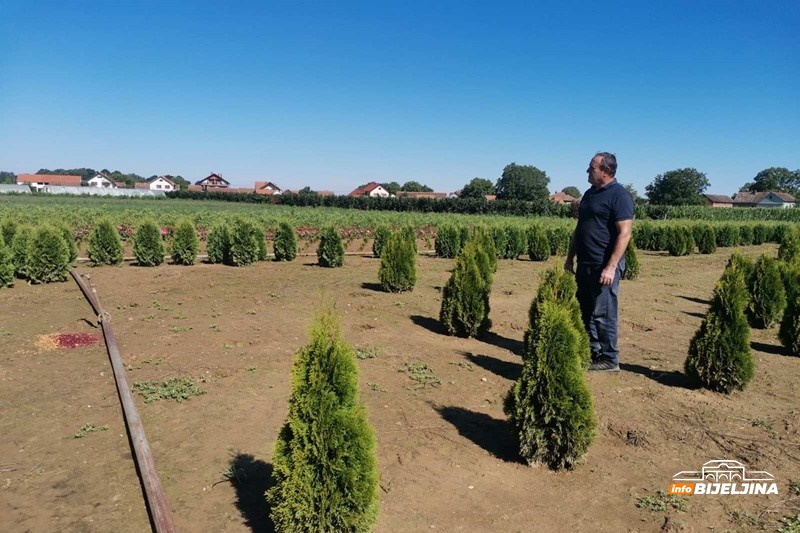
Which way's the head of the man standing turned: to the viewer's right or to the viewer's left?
to the viewer's left

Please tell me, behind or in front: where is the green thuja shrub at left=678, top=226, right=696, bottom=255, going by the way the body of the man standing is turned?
behind

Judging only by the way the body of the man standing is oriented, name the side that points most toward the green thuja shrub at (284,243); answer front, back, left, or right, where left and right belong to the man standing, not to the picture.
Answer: right

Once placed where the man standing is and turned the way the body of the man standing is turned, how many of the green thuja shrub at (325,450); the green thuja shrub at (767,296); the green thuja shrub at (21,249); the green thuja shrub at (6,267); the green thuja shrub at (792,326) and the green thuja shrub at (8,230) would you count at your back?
2

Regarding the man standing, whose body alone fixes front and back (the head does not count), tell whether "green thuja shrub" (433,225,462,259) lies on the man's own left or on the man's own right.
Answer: on the man's own right

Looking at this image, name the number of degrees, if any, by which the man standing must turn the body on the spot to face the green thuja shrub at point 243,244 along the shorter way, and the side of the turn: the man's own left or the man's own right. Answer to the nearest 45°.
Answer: approximately 90° to the man's own right

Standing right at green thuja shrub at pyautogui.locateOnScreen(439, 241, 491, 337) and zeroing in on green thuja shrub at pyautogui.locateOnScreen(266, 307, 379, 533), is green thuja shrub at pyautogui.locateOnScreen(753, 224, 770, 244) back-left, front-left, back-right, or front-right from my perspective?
back-left

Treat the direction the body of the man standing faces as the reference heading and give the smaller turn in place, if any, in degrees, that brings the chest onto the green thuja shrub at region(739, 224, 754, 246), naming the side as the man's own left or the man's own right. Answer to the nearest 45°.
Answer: approximately 135° to the man's own right

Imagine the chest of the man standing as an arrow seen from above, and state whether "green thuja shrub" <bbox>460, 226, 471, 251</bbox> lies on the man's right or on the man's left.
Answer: on the man's right

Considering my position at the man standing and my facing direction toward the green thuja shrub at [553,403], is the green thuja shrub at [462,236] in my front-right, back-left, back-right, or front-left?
back-right

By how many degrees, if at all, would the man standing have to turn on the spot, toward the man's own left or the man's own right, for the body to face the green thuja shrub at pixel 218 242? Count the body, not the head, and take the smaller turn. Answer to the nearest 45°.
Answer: approximately 90° to the man's own right
